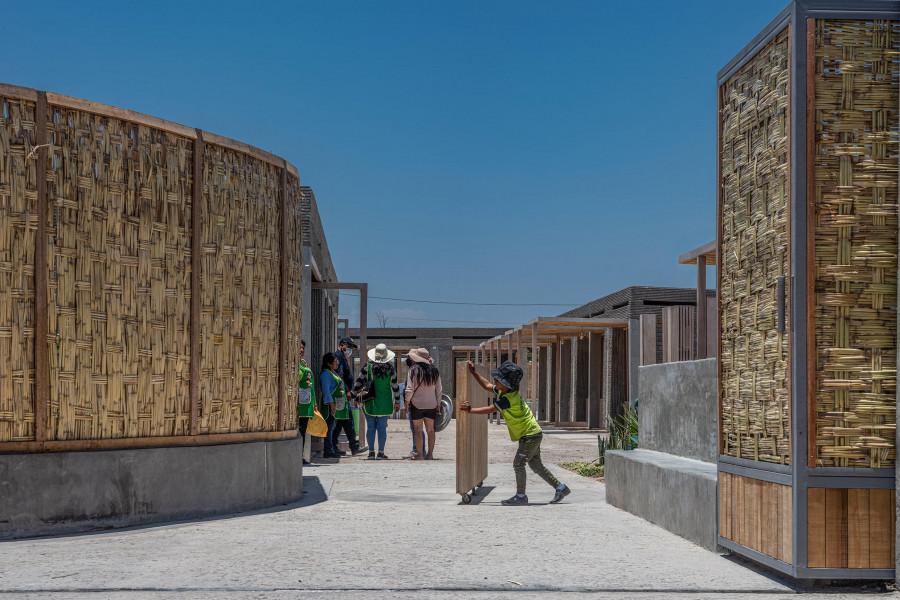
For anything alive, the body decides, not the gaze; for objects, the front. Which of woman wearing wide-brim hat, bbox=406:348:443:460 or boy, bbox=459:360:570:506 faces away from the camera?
the woman wearing wide-brim hat

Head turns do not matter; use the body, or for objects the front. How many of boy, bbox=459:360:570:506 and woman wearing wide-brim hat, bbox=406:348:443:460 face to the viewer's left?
1

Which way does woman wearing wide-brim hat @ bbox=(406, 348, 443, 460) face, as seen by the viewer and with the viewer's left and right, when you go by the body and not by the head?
facing away from the viewer

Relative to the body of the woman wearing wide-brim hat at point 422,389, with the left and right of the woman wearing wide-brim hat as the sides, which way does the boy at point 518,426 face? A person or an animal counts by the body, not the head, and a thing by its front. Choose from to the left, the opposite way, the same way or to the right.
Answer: to the left

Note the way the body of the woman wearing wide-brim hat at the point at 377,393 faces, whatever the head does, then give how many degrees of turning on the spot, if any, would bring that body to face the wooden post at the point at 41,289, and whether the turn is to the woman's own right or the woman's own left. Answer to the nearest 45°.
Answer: approximately 180°

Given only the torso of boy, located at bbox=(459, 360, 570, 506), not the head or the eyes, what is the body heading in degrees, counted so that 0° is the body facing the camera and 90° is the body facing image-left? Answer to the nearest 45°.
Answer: approximately 90°

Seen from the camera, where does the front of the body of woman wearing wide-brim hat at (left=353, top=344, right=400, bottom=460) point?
away from the camera

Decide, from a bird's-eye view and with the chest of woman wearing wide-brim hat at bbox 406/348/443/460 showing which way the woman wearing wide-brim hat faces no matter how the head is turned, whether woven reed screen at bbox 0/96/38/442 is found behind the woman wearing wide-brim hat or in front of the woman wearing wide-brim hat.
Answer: behind
